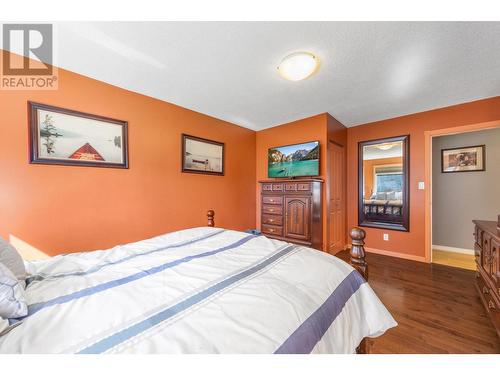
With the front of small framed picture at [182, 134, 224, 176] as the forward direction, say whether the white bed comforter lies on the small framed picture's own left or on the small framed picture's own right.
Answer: on the small framed picture's own right

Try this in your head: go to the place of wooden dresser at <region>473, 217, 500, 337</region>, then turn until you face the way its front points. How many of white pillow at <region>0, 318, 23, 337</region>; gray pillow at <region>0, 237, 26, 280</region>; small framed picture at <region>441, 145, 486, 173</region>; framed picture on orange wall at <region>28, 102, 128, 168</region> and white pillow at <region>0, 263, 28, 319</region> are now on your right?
1

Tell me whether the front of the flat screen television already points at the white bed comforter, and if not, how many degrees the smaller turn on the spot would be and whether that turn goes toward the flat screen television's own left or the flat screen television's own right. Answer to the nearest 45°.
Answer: approximately 45° to the flat screen television's own left

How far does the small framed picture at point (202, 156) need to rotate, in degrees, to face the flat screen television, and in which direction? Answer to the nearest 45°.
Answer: approximately 45° to its left

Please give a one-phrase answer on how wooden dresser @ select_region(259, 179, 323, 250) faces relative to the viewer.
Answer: facing the viewer and to the left of the viewer

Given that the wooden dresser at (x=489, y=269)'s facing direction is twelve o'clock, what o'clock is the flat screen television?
The flat screen television is roughly at 12 o'clock from the wooden dresser.

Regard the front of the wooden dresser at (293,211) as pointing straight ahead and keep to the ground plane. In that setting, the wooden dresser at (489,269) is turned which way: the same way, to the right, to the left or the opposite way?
to the right

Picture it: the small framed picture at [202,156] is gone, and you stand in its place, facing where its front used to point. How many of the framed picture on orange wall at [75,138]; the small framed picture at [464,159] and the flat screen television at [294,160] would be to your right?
1

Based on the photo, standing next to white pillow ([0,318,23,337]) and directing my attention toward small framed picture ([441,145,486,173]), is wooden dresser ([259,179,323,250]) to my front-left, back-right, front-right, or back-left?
front-left

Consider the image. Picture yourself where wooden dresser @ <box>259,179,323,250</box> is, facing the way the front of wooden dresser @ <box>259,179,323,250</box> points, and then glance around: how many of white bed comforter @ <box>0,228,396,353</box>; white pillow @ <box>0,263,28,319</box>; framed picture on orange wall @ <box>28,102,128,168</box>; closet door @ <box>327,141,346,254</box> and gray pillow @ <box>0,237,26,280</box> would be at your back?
1

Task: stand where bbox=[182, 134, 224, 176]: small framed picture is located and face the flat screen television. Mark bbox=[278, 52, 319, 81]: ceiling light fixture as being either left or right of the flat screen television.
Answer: right

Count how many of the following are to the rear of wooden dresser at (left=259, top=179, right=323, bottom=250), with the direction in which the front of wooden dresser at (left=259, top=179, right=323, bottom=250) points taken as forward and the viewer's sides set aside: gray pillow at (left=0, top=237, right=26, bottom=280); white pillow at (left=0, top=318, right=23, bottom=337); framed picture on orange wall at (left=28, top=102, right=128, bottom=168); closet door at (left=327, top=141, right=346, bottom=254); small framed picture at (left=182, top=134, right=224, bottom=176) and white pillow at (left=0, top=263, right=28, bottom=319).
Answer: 1

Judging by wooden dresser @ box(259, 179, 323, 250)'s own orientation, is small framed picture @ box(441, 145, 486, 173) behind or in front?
behind

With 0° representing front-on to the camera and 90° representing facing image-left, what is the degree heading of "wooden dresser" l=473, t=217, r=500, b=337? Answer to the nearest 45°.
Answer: approximately 90°

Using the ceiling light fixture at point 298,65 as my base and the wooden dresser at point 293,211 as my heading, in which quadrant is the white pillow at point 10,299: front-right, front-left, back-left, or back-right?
back-left

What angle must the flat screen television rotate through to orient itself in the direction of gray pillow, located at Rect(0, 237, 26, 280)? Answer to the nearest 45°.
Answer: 0° — it already faces it
